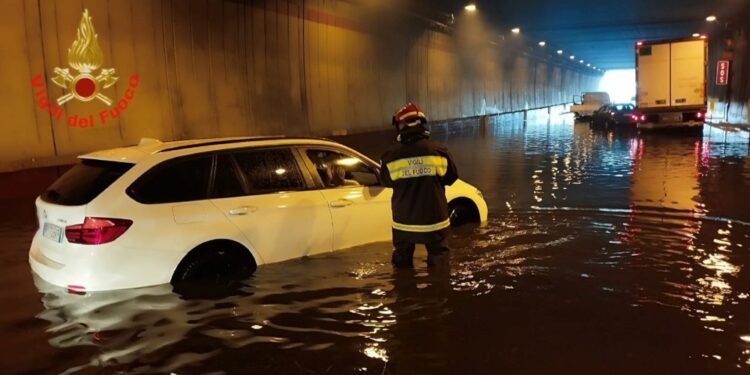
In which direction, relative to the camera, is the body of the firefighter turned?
away from the camera

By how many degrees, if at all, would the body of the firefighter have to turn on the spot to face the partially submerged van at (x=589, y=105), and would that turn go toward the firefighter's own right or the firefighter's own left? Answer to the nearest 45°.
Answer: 0° — they already face it

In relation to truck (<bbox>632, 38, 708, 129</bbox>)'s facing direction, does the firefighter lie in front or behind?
behind

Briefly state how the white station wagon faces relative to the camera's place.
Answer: facing away from the viewer and to the right of the viewer

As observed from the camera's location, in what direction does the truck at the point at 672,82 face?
facing away from the viewer

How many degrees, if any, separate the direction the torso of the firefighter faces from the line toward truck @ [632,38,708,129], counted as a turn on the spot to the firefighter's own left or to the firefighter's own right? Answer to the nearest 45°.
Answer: approximately 45° to the firefighter's own right

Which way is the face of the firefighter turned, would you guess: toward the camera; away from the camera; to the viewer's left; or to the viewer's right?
away from the camera

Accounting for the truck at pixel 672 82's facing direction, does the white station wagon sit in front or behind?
behind

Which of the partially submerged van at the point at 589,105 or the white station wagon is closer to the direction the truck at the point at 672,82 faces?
the partially submerged van

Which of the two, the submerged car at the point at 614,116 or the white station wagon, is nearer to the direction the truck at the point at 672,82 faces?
the submerged car

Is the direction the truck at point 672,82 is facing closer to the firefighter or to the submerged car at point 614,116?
the submerged car
